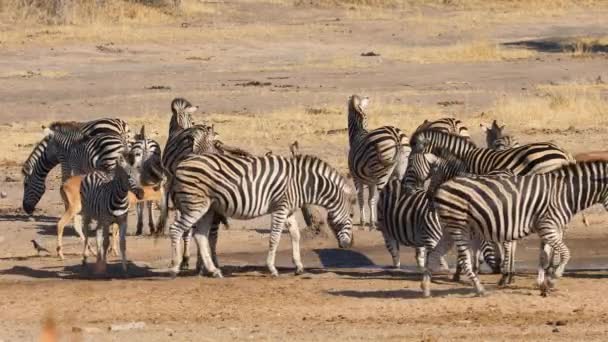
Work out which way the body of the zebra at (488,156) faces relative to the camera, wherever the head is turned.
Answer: to the viewer's left

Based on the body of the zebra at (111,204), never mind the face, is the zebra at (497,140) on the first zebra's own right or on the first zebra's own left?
on the first zebra's own left

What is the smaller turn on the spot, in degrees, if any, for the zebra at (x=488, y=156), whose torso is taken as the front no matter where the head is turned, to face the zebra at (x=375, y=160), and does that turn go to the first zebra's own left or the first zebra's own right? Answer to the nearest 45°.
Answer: approximately 45° to the first zebra's own right

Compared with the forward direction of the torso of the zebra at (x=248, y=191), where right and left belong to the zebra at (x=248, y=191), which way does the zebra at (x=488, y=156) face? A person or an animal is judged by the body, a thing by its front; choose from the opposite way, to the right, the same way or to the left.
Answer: the opposite way

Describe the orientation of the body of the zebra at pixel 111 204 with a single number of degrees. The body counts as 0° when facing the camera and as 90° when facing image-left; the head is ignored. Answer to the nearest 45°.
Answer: approximately 315°

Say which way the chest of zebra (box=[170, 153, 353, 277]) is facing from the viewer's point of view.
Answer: to the viewer's right
